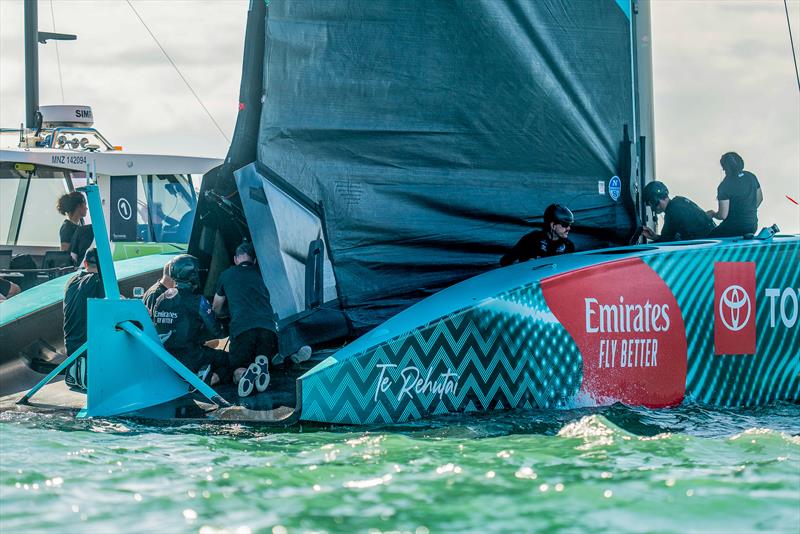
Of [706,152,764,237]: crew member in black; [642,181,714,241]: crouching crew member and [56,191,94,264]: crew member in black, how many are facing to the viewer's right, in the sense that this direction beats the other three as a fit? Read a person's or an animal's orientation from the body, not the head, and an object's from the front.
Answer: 1

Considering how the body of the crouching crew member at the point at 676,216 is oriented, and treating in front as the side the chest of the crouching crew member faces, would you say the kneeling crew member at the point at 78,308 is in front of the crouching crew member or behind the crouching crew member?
in front

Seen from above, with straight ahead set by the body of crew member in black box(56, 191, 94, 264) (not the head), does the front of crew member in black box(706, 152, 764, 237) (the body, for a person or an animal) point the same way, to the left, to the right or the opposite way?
to the left

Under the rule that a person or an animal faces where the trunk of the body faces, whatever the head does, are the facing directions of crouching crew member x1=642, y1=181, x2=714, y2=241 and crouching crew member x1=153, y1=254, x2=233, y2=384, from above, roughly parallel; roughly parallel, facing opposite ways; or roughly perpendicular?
roughly perpendicular

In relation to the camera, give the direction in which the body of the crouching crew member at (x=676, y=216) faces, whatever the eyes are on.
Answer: to the viewer's left

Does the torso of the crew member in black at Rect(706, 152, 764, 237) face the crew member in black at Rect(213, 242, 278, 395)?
no

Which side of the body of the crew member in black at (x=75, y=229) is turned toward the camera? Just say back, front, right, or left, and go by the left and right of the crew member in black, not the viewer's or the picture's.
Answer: right

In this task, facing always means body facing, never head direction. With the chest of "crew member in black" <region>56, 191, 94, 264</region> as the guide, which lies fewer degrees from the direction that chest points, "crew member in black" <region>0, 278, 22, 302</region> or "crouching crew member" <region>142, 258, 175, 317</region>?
the crouching crew member

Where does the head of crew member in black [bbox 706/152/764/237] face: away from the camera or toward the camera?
away from the camera

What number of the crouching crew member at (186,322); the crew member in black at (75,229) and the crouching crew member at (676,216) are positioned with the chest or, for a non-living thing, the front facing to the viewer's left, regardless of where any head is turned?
1

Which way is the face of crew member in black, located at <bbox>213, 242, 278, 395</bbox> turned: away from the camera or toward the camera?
away from the camera

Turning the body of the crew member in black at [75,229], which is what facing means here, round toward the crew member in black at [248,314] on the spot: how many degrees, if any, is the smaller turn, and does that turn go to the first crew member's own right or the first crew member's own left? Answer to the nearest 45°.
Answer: approximately 90° to the first crew member's own right

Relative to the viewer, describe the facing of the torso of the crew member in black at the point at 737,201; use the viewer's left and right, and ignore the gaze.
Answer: facing away from the viewer and to the left of the viewer
